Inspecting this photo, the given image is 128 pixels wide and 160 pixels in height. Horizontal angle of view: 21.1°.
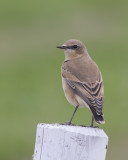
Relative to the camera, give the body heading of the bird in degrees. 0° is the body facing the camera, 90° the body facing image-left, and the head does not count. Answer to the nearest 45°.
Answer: approximately 135°
